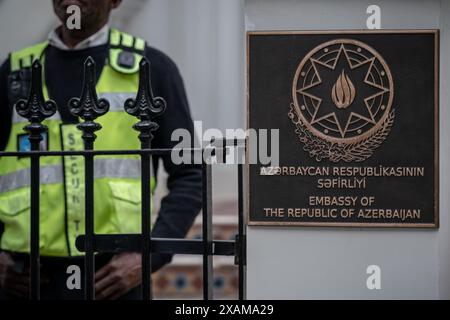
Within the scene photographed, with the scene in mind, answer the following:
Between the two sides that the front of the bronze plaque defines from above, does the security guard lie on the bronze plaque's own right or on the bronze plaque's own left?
on the bronze plaque's own right

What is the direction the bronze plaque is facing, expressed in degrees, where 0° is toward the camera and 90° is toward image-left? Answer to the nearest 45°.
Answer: approximately 0°

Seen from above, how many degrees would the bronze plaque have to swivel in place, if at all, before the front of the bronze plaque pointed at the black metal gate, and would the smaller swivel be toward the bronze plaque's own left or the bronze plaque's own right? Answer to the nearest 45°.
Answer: approximately 90° to the bronze plaque's own right
